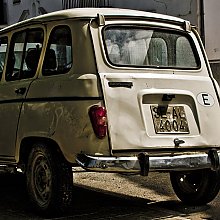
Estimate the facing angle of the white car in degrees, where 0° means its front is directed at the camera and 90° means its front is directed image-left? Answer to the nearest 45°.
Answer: approximately 135°
